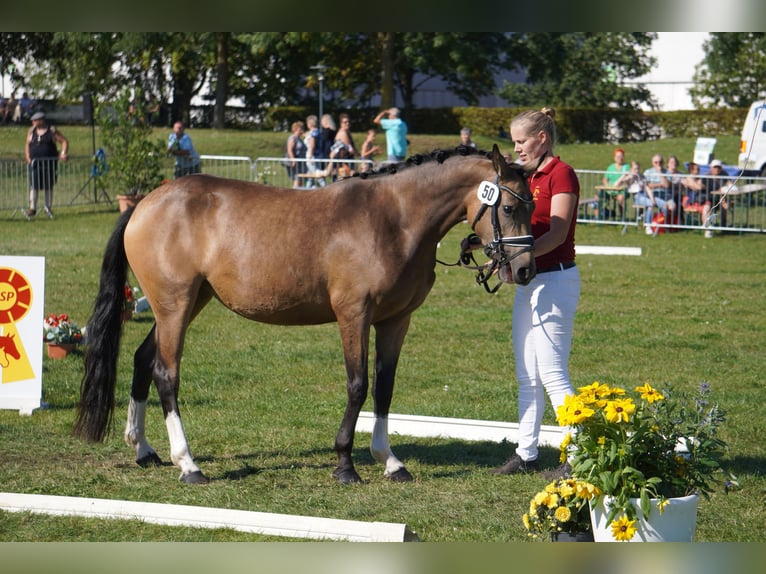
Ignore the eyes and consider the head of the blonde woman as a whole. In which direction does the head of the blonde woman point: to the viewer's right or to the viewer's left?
to the viewer's left

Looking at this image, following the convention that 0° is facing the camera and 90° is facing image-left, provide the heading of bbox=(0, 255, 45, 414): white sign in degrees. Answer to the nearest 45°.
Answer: approximately 0°

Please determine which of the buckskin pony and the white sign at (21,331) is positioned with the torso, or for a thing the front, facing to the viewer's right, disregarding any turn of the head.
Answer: the buckskin pony

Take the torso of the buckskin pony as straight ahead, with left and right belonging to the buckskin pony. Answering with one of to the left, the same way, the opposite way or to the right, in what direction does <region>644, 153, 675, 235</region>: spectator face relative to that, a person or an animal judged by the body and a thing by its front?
to the right

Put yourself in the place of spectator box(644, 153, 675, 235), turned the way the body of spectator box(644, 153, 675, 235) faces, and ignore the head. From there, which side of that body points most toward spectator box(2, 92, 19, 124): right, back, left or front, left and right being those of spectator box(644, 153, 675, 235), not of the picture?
right

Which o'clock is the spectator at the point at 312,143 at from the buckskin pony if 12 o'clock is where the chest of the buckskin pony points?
The spectator is roughly at 9 o'clock from the buckskin pony.

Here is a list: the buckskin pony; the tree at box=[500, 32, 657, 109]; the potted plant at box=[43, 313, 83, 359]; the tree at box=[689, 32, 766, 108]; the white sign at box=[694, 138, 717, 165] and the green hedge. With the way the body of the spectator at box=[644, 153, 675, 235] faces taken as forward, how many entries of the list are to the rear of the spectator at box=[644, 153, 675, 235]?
4

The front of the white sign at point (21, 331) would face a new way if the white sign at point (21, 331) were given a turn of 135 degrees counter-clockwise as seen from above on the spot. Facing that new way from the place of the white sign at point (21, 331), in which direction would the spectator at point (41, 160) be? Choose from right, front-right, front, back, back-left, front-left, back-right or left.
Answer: front-left

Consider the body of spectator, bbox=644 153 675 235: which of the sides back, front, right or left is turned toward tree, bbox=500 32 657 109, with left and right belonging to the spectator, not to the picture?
back

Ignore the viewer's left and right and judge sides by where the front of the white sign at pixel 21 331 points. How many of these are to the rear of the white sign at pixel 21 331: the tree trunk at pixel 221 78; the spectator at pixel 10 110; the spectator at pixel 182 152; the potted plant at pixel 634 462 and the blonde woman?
3

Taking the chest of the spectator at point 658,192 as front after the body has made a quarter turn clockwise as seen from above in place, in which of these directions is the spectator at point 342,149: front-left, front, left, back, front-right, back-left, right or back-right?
front

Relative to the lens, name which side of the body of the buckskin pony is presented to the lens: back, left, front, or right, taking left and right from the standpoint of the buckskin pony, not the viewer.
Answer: right

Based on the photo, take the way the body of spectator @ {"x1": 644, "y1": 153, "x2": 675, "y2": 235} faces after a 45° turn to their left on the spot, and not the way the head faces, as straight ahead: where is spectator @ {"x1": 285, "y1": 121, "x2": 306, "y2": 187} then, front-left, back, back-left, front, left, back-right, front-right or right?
back-right

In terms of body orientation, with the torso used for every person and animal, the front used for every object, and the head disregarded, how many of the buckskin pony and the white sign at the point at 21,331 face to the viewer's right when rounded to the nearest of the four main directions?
1

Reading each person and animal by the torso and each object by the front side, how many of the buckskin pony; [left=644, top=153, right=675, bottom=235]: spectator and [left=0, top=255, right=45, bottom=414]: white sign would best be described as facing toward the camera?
2
